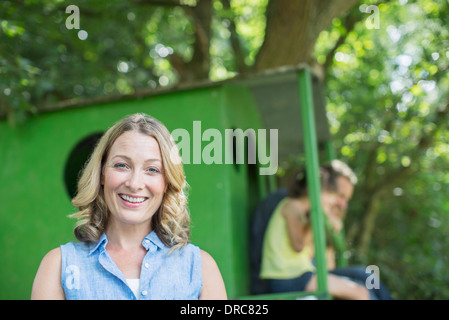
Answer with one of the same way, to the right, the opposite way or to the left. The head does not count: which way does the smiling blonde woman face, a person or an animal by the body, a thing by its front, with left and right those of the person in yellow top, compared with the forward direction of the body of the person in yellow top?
to the right

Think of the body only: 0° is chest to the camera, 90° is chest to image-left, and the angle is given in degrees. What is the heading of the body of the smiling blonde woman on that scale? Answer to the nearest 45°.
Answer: approximately 0°

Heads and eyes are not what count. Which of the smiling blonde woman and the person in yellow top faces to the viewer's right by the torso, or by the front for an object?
the person in yellow top

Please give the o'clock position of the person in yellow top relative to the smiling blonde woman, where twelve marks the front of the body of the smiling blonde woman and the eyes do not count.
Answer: The person in yellow top is roughly at 7 o'clock from the smiling blonde woman.

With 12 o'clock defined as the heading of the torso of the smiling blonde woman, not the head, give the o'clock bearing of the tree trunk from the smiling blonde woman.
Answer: The tree trunk is roughly at 7 o'clock from the smiling blonde woman.

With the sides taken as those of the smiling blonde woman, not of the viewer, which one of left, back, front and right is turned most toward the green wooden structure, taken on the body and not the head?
back

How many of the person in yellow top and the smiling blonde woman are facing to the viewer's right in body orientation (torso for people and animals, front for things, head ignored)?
1

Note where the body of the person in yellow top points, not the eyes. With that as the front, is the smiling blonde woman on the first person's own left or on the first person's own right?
on the first person's own right

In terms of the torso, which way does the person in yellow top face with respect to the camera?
to the viewer's right
